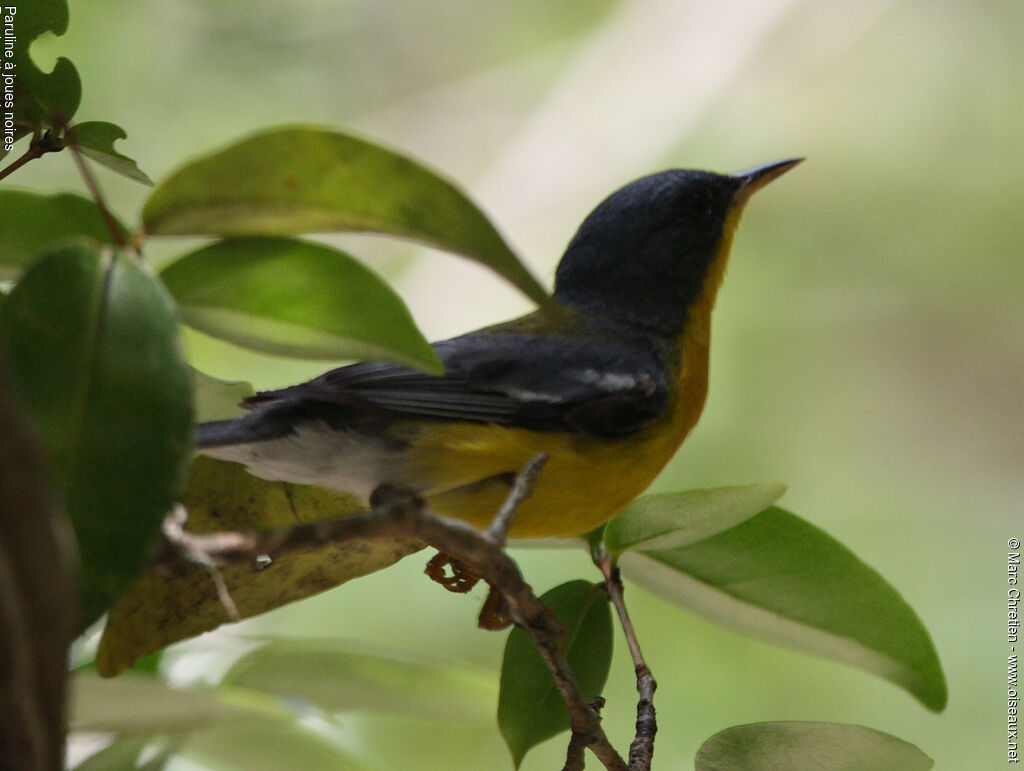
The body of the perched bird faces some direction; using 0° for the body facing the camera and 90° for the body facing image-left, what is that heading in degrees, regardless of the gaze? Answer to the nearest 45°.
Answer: approximately 270°

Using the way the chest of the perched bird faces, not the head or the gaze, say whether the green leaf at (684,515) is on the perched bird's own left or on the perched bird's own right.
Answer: on the perched bird's own right

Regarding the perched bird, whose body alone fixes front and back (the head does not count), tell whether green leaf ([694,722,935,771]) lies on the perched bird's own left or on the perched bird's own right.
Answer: on the perched bird's own right
